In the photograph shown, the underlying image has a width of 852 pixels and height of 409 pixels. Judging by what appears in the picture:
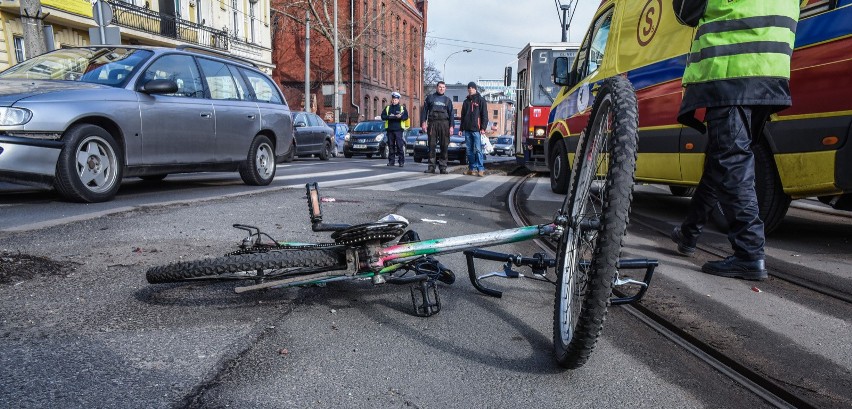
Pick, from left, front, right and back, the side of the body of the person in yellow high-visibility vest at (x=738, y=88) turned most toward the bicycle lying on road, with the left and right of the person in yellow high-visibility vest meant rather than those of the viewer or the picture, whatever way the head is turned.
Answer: left

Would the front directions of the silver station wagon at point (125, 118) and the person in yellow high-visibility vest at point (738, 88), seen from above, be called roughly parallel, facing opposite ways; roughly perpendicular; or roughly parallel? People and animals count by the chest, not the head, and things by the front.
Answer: roughly perpendicular

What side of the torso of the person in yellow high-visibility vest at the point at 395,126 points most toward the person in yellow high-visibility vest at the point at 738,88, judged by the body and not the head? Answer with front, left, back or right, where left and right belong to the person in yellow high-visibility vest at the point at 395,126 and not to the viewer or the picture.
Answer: front

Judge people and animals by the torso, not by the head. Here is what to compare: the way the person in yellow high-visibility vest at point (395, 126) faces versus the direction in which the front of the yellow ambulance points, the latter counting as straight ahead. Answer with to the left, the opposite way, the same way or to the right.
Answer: the opposite way

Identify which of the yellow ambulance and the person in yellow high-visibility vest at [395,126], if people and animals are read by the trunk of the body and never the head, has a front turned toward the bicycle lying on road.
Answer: the person in yellow high-visibility vest

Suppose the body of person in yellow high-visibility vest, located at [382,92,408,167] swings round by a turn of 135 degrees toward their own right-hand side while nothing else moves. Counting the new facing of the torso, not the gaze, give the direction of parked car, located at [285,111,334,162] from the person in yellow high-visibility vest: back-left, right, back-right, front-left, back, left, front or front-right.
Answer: front

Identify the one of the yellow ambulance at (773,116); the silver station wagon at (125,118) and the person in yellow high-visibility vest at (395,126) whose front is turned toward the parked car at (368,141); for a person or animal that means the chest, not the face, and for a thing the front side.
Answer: the yellow ambulance

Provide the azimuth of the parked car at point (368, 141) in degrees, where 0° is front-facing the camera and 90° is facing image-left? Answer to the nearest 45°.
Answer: approximately 45°

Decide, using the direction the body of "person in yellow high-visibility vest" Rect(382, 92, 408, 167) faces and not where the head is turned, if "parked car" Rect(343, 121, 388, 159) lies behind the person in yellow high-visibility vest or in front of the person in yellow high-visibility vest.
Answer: behind

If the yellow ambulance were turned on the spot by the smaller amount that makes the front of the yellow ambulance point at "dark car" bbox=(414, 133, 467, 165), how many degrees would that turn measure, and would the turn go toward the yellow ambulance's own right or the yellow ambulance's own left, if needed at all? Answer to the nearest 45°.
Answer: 0° — it already faces it

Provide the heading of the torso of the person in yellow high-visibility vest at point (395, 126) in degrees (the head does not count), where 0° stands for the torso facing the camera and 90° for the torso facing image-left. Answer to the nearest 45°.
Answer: approximately 0°
